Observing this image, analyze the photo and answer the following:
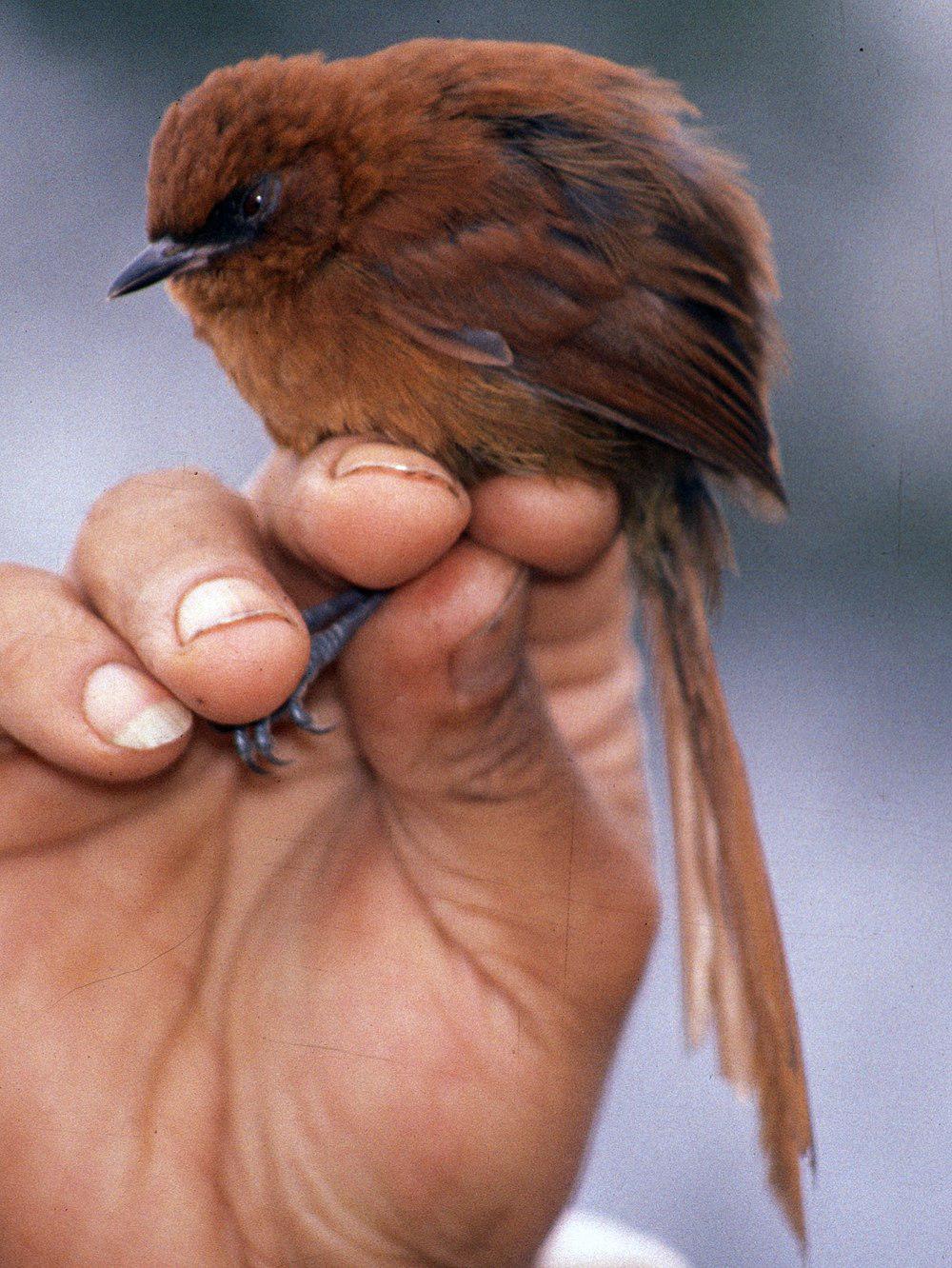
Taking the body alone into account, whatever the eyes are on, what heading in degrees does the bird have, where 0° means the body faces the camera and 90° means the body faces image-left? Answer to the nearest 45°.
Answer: approximately 90°
